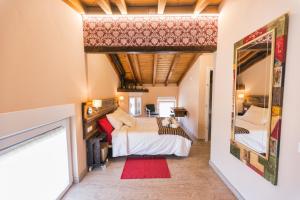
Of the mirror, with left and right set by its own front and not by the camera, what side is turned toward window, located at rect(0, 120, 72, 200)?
front

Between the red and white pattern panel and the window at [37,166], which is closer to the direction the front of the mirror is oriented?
the window

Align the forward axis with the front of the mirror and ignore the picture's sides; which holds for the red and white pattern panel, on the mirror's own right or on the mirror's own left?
on the mirror's own right

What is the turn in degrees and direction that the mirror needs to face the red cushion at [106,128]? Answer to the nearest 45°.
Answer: approximately 45° to its right

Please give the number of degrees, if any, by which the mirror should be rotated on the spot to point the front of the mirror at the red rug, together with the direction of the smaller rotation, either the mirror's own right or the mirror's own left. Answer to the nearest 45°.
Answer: approximately 45° to the mirror's own right

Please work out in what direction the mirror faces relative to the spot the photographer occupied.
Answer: facing the viewer and to the left of the viewer

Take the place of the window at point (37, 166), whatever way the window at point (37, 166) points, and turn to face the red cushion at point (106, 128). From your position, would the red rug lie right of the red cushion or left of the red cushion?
right

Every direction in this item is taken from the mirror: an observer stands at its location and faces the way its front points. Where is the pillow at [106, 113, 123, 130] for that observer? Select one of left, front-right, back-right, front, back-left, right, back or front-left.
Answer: front-right
